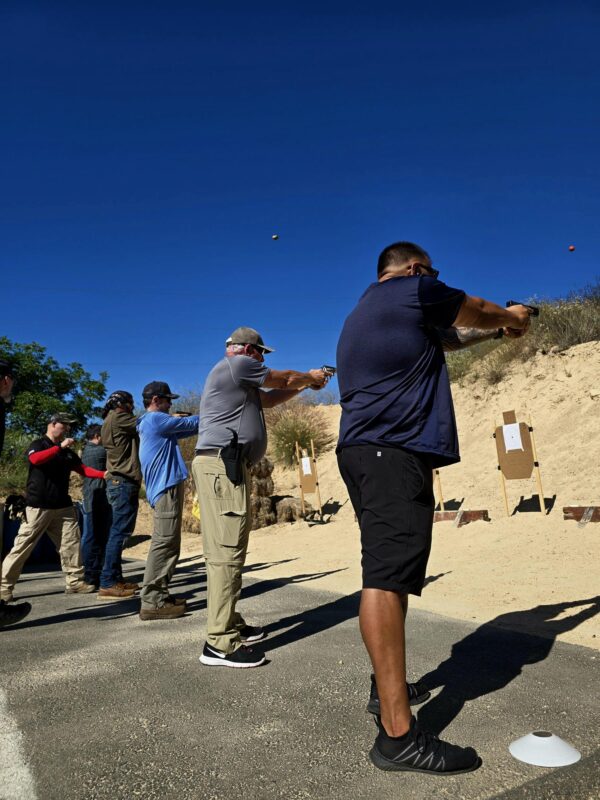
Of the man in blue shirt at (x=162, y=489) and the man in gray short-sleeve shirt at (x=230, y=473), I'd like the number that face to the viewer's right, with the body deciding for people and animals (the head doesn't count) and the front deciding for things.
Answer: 2

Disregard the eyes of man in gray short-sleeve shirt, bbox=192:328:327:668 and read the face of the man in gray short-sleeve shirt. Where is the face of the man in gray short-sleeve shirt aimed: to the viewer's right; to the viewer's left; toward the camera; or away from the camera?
to the viewer's right

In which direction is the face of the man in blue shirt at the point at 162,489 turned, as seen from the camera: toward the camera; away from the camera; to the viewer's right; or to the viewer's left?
to the viewer's right

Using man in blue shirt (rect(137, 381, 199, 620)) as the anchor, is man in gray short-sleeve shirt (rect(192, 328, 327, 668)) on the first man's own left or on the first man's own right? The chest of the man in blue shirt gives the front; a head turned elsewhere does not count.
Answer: on the first man's own right

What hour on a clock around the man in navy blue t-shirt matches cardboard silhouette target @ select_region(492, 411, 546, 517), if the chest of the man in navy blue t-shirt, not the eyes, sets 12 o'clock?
The cardboard silhouette target is roughly at 11 o'clock from the man in navy blue t-shirt.

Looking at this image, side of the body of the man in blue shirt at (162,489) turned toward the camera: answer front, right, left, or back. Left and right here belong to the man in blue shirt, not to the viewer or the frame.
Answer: right

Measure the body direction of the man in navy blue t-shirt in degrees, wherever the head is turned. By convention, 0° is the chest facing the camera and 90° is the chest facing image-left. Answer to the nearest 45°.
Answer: approximately 225°

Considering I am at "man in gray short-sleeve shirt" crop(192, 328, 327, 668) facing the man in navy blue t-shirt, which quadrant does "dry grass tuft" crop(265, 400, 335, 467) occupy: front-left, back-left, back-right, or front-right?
back-left

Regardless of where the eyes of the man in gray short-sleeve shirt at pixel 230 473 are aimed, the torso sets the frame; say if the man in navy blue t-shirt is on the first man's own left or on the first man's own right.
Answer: on the first man's own right

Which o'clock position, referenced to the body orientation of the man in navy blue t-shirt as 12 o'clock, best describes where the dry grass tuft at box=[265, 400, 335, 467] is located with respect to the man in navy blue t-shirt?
The dry grass tuft is roughly at 10 o'clock from the man in navy blue t-shirt.

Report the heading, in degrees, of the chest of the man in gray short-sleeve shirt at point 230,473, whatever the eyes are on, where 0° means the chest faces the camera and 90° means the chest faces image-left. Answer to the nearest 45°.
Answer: approximately 270°
